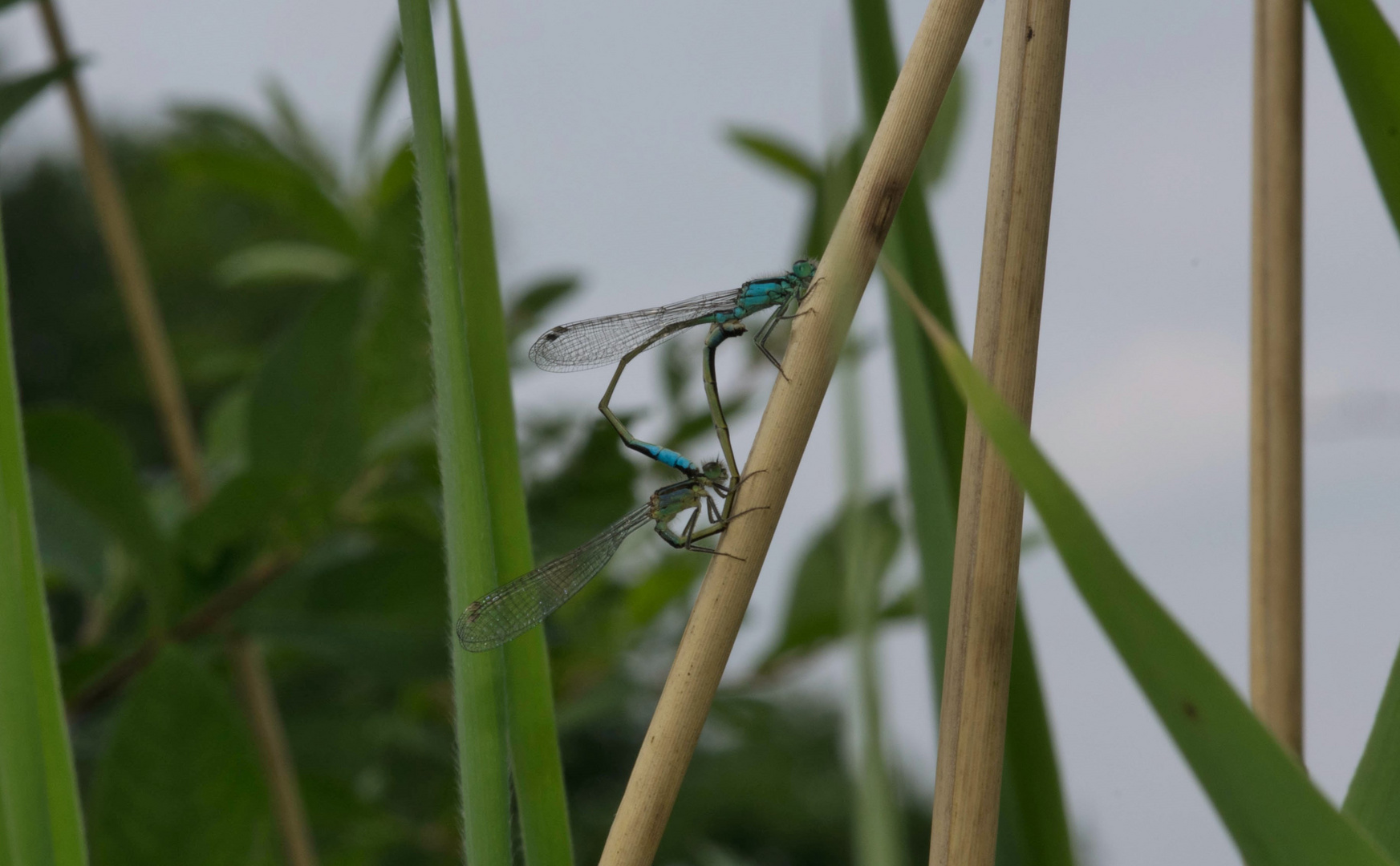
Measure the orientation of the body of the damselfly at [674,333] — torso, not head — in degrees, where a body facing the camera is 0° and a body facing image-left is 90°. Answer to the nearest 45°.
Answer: approximately 270°

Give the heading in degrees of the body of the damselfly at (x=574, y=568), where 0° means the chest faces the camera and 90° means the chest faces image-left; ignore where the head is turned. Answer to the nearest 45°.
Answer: approximately 270°

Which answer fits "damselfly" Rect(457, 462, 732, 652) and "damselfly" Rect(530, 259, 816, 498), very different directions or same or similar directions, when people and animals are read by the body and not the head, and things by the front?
same or similar directions

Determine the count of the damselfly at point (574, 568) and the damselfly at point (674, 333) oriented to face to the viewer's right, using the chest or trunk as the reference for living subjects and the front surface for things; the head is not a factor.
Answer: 2
